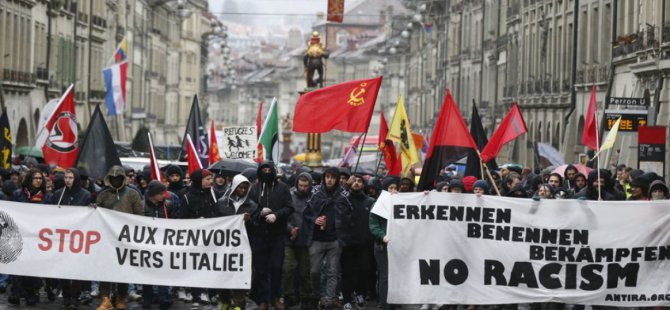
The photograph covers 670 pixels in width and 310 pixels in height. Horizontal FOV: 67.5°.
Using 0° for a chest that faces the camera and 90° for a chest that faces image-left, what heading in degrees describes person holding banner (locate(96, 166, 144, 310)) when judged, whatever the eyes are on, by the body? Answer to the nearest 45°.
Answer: approximately 0°

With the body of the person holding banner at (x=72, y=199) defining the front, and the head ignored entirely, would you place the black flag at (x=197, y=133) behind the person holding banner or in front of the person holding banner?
behind

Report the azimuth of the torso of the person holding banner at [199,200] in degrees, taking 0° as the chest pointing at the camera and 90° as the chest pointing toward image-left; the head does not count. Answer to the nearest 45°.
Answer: approximately 315°

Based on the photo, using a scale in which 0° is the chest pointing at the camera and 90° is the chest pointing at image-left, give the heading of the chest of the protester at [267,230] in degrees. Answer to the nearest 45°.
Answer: approximately 0°

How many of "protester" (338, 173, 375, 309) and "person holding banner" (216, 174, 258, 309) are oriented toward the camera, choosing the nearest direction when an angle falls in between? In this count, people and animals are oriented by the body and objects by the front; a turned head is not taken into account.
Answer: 2
